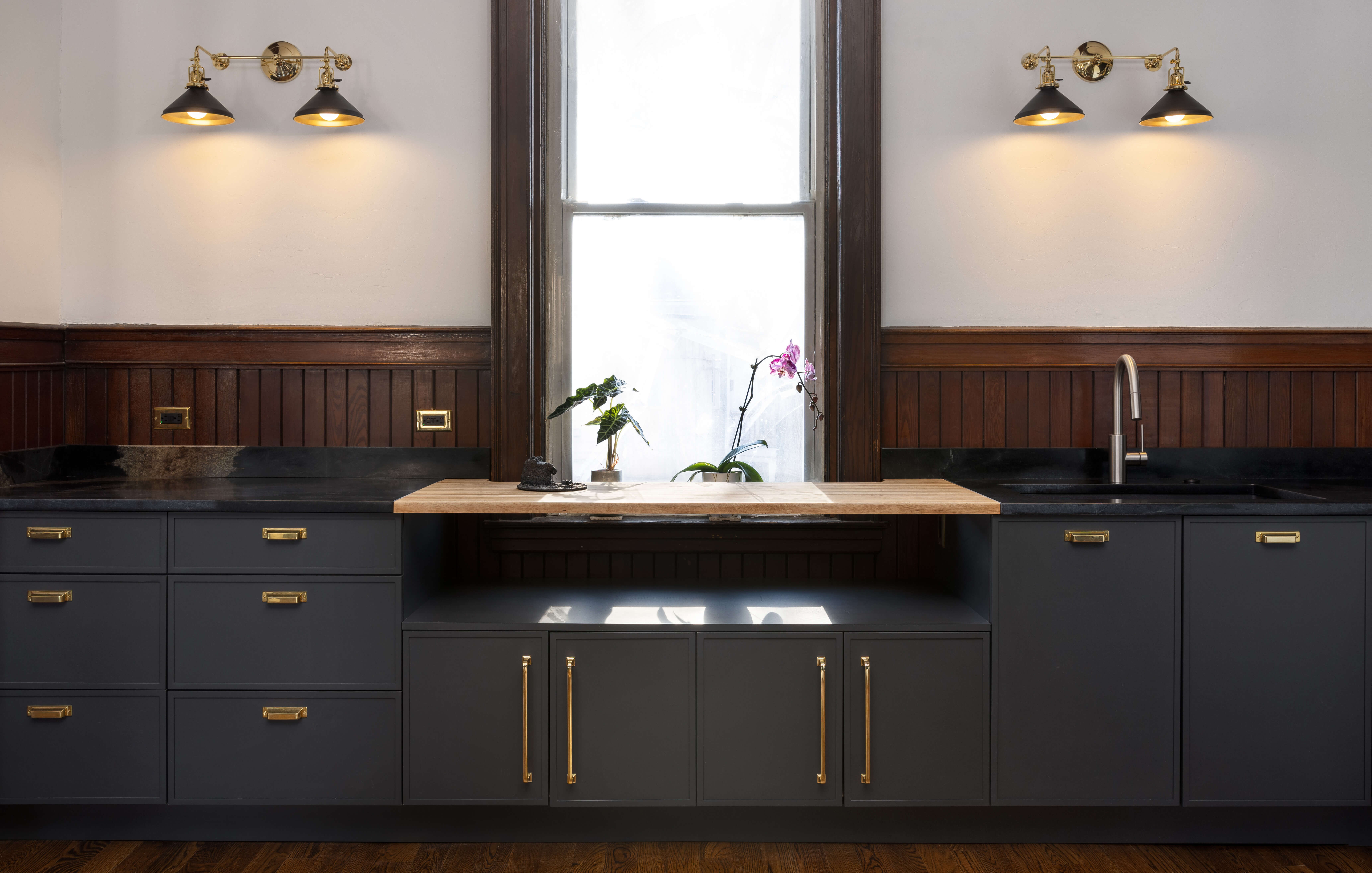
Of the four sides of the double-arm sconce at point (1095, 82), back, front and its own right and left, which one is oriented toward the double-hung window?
right

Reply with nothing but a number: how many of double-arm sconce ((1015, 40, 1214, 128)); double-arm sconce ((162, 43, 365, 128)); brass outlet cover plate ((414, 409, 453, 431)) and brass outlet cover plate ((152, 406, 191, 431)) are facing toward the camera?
4

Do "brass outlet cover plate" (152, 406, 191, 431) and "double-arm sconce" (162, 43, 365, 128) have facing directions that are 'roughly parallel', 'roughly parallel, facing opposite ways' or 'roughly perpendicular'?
roughly parallel

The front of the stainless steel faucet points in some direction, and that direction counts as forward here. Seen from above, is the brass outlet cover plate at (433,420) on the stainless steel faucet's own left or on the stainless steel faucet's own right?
on the stainless steel faucet's own right

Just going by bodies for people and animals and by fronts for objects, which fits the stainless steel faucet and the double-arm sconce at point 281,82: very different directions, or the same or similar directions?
same or similar directions

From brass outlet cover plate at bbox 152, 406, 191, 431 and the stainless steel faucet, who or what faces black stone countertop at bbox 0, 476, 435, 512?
the brass outlet cover plate

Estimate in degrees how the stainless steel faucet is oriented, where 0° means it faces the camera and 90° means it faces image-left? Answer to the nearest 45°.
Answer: approximately 315°

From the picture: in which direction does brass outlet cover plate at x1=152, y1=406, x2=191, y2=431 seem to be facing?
toward the camera

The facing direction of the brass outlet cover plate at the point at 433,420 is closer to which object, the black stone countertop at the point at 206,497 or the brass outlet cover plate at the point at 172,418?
the black stone countertop

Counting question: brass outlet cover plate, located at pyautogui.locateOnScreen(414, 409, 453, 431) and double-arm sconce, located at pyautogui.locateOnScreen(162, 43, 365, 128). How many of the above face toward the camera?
2

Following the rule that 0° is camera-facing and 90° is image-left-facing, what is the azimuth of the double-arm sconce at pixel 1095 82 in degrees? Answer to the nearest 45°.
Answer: approximately 0°

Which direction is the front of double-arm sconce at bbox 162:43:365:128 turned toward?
toward the camera
